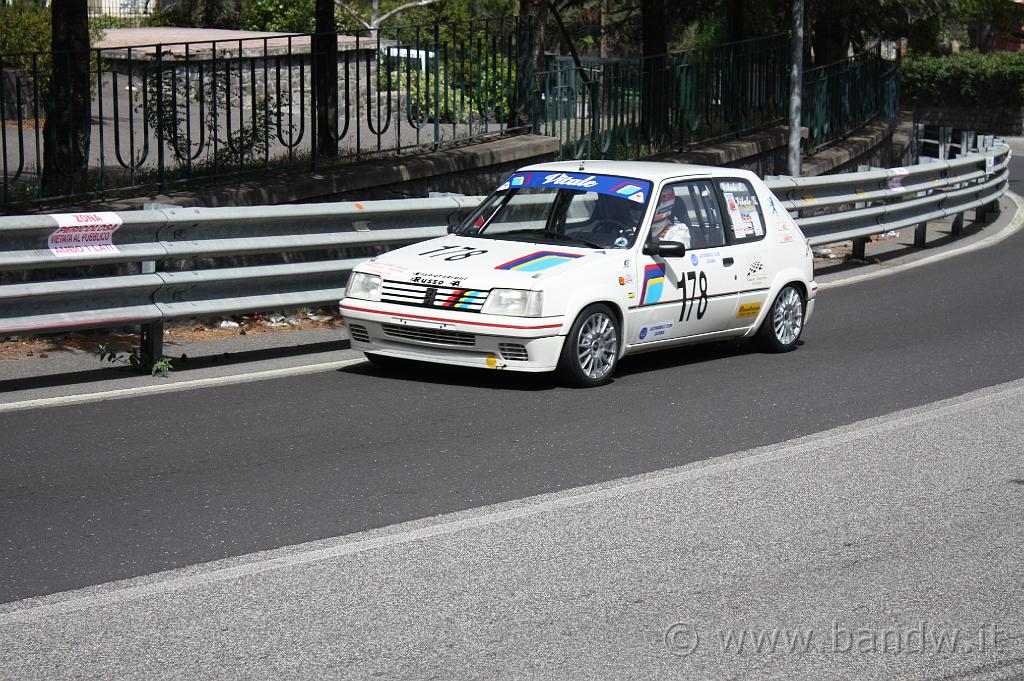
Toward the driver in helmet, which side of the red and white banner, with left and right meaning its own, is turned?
left

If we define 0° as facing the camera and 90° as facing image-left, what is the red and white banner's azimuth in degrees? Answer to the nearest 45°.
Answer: approximately 0°

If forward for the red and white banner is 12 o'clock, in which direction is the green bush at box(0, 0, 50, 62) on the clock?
The green bush is roughly at 6 o'clock from the red and white banner.

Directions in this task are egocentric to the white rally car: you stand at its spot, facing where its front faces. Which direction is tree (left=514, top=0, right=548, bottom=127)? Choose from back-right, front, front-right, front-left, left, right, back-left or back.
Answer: back-right

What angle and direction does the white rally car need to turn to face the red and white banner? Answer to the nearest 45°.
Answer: approximately 45° to its right

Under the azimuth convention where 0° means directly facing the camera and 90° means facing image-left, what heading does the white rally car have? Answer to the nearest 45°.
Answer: approximately 45°
